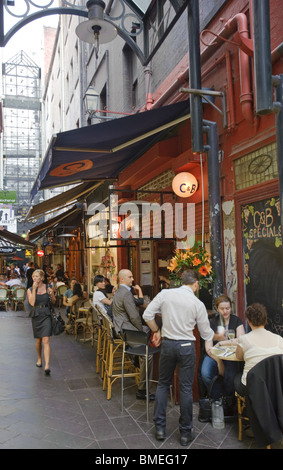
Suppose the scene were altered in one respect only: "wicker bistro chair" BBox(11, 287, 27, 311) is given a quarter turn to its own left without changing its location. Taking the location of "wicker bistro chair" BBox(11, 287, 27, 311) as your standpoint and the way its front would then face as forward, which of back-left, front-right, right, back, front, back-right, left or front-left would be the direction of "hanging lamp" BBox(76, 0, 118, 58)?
right

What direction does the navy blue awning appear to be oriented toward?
to the viewer's left

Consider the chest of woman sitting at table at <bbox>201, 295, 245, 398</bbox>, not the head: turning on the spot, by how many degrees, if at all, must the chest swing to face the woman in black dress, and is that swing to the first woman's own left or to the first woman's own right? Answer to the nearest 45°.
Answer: approximately 135° to the first woman's own right

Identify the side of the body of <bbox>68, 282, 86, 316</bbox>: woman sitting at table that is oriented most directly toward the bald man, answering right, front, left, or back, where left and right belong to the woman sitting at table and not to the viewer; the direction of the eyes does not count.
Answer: back

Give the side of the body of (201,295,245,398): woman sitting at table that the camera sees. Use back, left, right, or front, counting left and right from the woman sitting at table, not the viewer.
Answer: front

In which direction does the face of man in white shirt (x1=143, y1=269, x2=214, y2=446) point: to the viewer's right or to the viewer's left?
to the viewer's right

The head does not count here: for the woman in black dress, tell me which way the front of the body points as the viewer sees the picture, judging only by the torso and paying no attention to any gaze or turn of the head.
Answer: toward the camera
